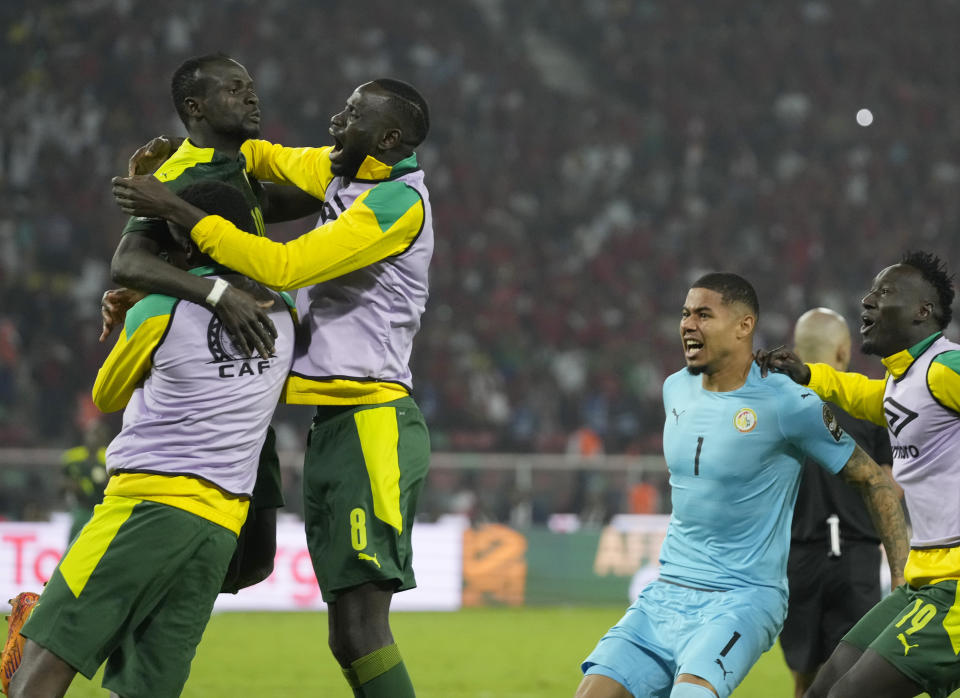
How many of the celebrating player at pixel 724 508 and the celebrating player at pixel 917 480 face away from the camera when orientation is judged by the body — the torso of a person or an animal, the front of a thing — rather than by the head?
0

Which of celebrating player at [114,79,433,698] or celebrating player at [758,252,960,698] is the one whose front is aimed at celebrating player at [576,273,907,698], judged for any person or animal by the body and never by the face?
celebrating player at [758,252,960,698]

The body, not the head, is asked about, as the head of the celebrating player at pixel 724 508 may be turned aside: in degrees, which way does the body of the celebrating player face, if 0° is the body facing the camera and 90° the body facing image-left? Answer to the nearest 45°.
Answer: approximately 45°

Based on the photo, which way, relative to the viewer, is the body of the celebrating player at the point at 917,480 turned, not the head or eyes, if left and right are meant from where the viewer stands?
facing the viewer and to the left of the viewer

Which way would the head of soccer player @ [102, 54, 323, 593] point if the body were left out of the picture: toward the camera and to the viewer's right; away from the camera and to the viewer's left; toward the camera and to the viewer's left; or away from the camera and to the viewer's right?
toward the camera and to the viewer's right

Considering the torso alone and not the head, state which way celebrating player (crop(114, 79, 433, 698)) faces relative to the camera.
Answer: to the viewer's left

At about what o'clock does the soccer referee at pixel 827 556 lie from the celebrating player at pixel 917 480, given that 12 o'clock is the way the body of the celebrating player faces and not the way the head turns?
The soccer referee is roughly at 4 o'clock from the celebrating player.

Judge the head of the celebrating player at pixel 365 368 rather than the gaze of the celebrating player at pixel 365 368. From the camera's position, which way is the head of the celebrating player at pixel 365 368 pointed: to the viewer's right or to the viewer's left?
to the viewer's left

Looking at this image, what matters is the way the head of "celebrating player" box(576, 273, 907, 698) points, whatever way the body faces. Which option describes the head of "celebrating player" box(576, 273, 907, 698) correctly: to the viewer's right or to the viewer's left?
to the viewer's left

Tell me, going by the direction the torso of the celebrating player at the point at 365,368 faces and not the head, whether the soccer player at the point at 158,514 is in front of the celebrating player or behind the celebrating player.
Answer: in front

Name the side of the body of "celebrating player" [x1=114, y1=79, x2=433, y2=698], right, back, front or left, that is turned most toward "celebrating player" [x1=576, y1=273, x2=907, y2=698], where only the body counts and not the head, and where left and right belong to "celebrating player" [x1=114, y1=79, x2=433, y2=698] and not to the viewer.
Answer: back

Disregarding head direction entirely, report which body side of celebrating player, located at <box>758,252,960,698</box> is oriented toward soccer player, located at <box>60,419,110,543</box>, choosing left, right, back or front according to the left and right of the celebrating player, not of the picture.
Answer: right

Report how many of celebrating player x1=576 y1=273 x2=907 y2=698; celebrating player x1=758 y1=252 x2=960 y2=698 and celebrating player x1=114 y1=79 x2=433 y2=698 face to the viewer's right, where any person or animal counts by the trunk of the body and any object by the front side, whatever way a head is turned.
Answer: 0

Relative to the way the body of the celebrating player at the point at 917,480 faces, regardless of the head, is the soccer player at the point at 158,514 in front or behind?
in front
